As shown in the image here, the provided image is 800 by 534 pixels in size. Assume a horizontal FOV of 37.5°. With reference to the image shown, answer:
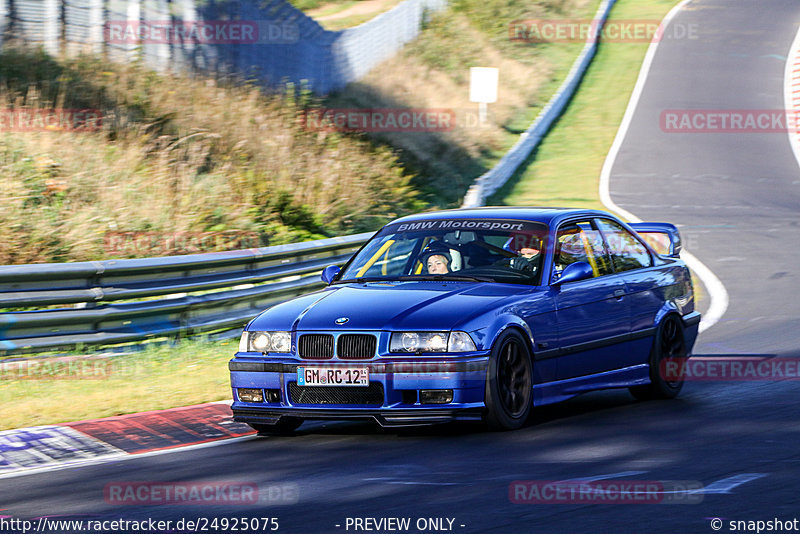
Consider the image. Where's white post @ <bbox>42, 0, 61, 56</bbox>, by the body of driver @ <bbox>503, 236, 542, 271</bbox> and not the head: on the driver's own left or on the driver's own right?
on the driver's own right

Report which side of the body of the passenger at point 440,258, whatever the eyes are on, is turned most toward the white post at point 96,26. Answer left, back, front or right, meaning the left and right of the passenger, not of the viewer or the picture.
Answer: right

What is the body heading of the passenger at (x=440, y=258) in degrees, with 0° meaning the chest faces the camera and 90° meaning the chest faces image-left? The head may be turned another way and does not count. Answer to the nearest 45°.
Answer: approximately 45°

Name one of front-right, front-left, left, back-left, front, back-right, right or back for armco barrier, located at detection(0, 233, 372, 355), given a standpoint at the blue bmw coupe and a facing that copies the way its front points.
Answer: right

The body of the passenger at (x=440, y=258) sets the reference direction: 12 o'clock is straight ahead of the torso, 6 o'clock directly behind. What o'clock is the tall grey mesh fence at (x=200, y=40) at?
The tall grey mesh fence is roughly at 4 o'clock from the passenger.

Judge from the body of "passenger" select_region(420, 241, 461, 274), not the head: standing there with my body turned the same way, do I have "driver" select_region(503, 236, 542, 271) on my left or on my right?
on my left

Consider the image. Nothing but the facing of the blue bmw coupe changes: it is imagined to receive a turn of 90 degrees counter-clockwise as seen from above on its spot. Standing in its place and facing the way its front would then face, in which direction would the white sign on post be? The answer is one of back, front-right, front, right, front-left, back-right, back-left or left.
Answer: back-left

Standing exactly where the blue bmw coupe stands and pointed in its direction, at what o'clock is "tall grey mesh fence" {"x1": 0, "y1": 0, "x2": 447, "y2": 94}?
The tall grey mesh fence is roughly at 4 o'clock from the blue bmw coupe.

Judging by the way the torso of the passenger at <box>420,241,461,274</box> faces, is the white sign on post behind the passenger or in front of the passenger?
behind

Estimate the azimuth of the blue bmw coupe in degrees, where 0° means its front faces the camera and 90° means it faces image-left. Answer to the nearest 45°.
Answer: approximately 45°
